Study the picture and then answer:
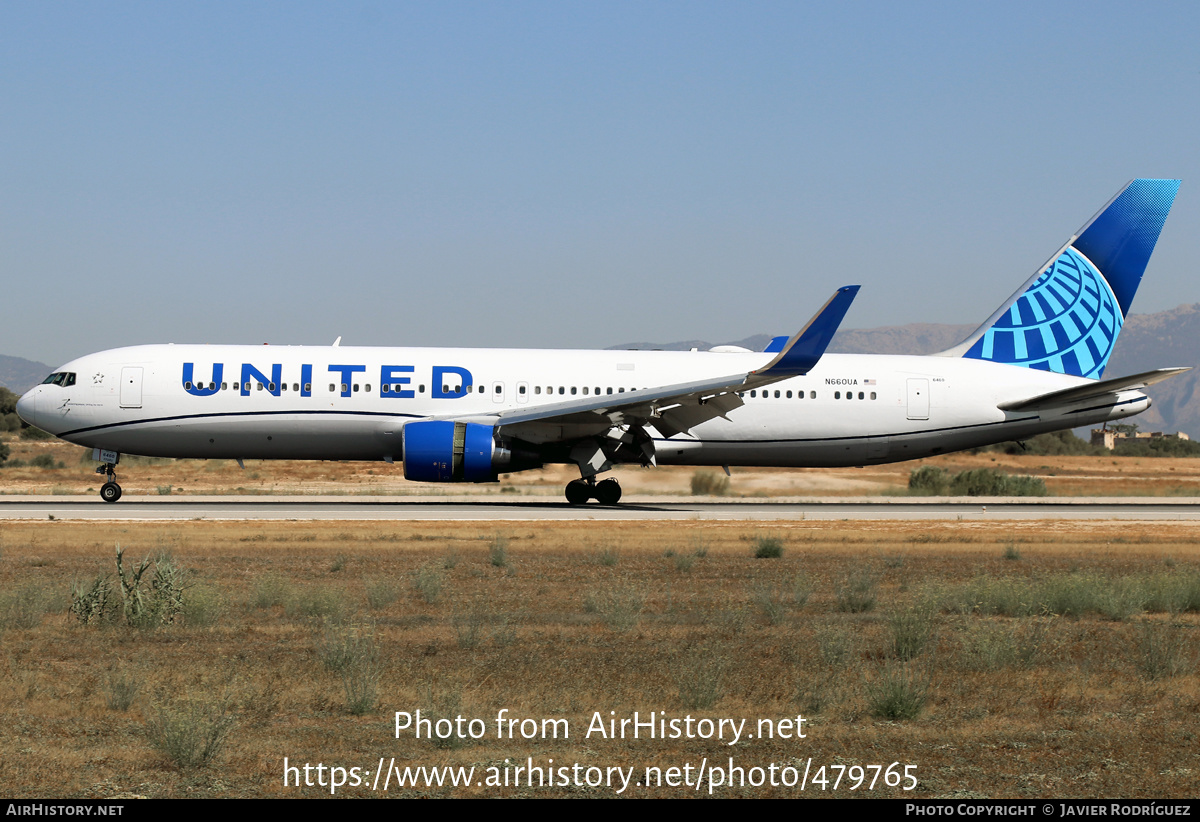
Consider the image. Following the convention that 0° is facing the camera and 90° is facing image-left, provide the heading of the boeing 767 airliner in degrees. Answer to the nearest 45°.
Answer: approximately 90°

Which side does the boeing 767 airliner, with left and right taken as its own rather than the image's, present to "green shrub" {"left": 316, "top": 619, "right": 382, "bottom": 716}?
left

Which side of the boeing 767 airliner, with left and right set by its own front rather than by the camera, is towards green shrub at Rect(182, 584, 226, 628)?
left

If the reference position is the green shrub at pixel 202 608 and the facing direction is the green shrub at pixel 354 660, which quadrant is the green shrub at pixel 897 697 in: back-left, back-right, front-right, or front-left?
front-left

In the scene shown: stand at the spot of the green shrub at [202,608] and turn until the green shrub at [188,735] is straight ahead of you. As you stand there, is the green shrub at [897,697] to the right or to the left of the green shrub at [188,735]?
left

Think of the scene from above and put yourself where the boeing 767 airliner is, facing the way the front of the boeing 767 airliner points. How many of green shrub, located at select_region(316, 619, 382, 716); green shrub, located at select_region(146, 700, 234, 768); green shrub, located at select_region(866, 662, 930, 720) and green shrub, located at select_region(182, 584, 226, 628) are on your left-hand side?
4

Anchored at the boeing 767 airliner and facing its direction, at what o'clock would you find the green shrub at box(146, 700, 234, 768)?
The green shrub is roughly at 9 o'clock from the boeing 767 airliner.

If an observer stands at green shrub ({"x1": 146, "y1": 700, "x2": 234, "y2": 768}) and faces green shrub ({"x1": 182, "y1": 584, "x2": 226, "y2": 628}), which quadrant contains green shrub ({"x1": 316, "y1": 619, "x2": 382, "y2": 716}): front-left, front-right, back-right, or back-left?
front-right

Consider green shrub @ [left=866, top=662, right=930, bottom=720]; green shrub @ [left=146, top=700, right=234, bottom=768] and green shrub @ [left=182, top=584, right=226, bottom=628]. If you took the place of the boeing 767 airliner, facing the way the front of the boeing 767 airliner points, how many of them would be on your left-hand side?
3

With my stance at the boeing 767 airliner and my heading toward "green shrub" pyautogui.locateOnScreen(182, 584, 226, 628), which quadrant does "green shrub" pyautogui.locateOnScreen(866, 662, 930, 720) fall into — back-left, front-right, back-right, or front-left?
front-left
